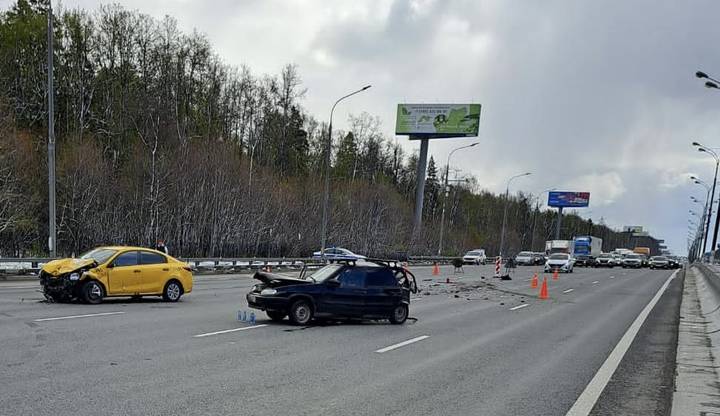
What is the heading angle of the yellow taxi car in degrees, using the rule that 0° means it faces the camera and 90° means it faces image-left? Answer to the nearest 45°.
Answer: approximately 45°

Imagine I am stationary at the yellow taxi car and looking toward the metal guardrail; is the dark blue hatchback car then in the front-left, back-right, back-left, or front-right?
back-right

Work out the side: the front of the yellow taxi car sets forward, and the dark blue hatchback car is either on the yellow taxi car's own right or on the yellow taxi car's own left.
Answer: on the yellow taxi car's own left

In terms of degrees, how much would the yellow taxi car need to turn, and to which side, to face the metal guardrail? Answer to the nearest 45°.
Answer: approximately 135° to its right
